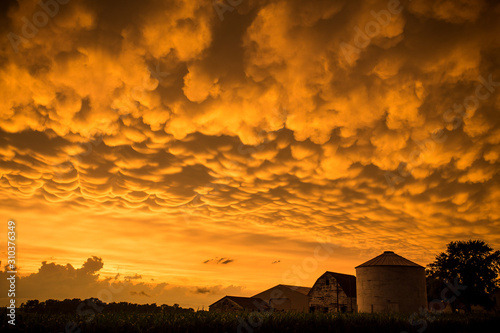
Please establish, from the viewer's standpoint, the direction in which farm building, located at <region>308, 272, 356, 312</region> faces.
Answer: facing the viewer and to the left of the viewer

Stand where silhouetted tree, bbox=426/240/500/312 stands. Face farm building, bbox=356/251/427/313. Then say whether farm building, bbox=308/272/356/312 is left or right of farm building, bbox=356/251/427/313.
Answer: right

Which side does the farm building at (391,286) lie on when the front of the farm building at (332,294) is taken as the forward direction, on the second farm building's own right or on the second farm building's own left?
on the second farm building's own left

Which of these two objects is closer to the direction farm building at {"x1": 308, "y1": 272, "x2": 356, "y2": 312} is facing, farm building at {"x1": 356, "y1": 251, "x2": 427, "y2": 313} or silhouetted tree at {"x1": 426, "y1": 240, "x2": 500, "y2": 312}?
the farm building
